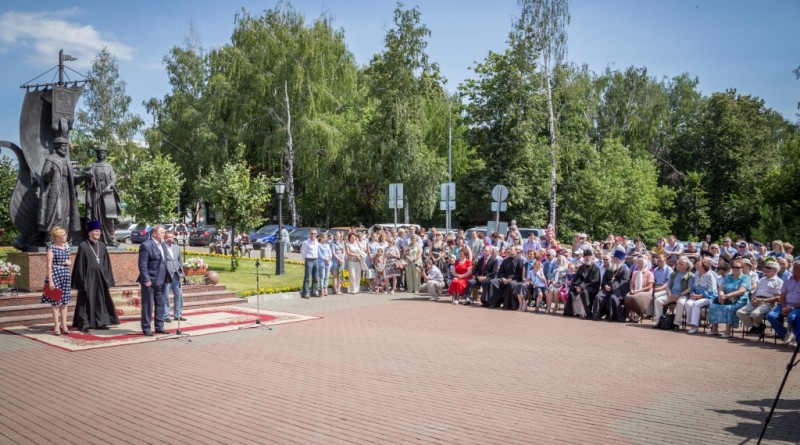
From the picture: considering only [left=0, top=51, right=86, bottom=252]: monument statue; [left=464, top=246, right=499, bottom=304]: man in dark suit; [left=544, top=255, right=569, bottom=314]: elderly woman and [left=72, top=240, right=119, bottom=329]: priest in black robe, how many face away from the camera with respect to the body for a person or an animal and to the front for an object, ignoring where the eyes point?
0

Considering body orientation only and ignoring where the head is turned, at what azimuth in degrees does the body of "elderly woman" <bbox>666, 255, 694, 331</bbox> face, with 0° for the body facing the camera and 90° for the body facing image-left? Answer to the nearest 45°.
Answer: approximately 45°

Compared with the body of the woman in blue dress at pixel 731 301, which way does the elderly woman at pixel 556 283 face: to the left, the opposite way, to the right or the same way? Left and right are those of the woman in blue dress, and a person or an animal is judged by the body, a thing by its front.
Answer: the same way

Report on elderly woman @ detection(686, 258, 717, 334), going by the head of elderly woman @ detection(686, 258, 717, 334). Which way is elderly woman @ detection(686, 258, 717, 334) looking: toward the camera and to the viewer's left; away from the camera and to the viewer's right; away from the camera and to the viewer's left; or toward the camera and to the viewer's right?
toward the camera and to the viewer's left

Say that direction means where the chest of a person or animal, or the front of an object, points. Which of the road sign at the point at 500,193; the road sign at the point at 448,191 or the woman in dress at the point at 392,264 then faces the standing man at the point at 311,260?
the woman in dress

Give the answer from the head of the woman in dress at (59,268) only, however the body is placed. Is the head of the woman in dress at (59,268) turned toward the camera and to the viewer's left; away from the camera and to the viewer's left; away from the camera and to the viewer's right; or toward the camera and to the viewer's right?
toward the camera and to the viewer's right

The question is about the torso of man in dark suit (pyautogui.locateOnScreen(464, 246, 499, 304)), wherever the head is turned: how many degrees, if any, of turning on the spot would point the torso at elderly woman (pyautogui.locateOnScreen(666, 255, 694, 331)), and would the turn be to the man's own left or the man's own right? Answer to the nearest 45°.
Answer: approximately 90° to the man's own left

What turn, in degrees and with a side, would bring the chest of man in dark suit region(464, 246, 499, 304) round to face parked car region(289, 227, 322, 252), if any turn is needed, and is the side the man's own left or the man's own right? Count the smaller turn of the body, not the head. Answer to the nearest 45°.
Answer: approximately 90° to the man's own right

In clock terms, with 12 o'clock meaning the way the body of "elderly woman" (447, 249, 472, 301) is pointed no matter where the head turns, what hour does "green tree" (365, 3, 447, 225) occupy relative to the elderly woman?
The green tree is roughly at 4 o'clock from the elderly woman.

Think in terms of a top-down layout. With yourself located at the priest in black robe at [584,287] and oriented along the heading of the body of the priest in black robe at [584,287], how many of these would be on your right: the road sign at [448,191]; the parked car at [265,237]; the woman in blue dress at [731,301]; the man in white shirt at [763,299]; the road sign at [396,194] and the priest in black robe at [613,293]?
3

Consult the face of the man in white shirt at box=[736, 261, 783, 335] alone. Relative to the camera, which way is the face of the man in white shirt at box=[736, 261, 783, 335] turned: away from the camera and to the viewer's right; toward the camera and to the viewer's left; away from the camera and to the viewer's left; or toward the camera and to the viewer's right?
toward the camera and to the viewer's left

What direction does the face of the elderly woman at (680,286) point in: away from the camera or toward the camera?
toward the camera
